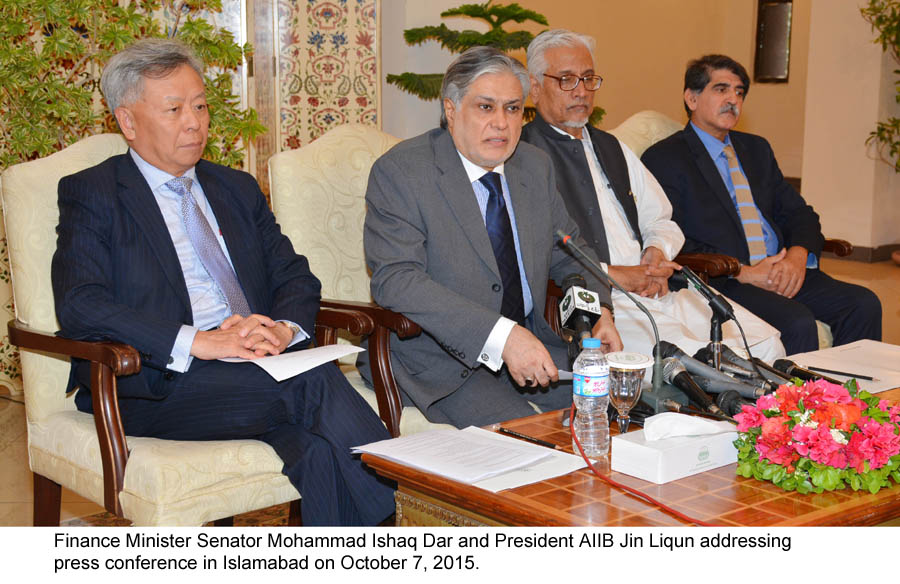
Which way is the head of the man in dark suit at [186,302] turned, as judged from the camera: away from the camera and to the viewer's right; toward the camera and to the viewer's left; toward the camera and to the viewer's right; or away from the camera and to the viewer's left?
toward the camera and to the viewer's right

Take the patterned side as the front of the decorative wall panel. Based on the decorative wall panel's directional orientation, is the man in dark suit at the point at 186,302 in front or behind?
in front

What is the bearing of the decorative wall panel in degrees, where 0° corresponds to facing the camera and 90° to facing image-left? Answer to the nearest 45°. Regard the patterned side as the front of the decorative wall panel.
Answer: approximately 0°

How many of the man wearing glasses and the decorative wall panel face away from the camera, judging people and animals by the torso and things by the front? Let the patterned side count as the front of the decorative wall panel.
0

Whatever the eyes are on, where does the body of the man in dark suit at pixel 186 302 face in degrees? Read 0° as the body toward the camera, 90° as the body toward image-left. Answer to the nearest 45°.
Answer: approximately 315°

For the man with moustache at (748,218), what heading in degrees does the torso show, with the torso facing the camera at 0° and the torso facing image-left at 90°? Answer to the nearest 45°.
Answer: approximately 315°

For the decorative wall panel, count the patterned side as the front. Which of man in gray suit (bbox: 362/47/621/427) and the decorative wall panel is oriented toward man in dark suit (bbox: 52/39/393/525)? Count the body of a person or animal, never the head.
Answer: the decorative wall panel

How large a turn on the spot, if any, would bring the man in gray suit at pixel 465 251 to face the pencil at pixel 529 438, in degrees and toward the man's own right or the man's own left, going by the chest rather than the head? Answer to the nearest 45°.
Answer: approximately 45° to the man's own right

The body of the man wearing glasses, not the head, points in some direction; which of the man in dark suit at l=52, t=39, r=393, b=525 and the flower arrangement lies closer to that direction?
the flower arrangement

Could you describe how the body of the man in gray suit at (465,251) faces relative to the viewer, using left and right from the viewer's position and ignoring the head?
facing the viewer and to the right of the viewer

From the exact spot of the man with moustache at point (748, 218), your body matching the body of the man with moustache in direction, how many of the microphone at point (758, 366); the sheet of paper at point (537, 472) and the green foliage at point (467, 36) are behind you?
1
